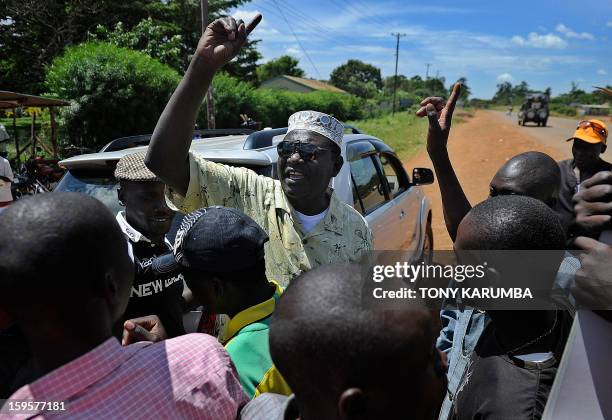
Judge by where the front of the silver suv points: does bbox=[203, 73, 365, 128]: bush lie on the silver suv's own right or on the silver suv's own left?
on the silver suv's own left

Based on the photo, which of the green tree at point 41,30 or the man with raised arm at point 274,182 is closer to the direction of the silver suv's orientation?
the green tree

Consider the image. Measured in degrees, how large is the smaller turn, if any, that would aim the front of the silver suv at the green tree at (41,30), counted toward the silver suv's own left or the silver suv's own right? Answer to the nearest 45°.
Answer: approximately 90° to the silver suv's own left

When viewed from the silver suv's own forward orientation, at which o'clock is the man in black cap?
The man in black cap is roughly at 5 o'clock from the silver suv.

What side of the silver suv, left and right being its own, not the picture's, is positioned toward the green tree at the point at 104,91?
left

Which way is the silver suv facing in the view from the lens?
facing away from the viewer and to the right of the viewer

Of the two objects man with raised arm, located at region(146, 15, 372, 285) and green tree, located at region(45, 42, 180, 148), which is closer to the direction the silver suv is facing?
the green tree

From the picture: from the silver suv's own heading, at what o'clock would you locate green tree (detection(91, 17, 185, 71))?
The green tree is roughly at 10 o'clock from the silver suv.
